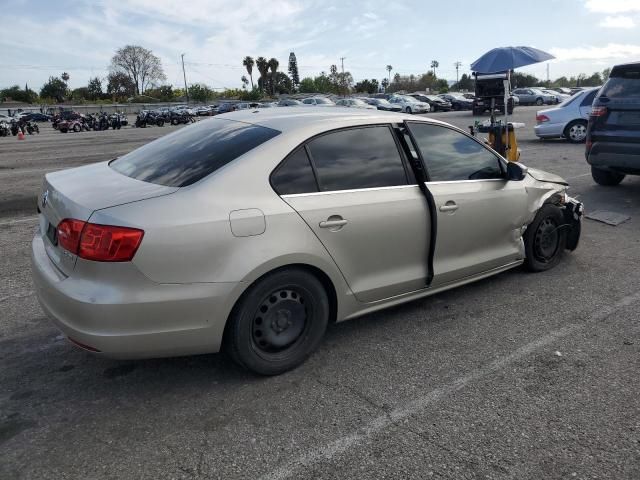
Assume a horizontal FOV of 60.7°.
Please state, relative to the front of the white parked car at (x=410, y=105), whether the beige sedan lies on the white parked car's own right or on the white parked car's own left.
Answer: on the white parked car's own right

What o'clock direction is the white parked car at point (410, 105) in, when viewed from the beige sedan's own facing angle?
The white parked car is roughly at 11 o'clock from the beige sedan.

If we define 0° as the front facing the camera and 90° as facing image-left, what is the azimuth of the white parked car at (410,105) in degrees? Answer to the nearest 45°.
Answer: approximately 315°

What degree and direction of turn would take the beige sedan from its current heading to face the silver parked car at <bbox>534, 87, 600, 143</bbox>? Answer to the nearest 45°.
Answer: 0° — it already faces it

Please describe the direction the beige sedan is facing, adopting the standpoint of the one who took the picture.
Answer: facing away from the viewer and to the right of the viewer

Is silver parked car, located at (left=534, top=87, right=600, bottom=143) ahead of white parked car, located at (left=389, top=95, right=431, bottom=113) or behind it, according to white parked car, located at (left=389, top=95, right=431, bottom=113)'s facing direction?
ahead

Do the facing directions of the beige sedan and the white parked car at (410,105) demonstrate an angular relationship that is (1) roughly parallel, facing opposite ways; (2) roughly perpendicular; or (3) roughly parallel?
roughly perpendicular

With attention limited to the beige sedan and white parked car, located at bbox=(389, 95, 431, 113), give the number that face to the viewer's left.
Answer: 0
